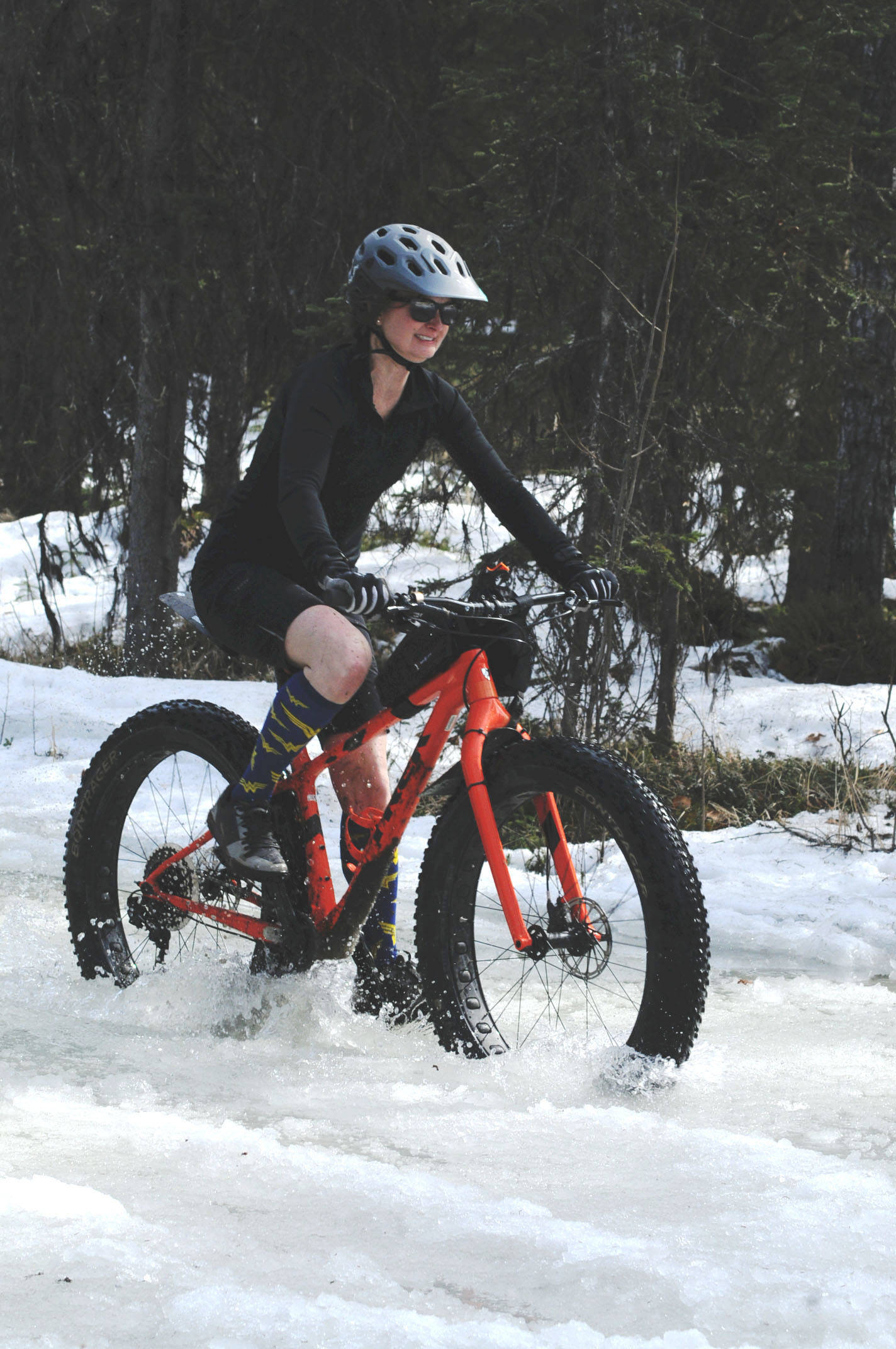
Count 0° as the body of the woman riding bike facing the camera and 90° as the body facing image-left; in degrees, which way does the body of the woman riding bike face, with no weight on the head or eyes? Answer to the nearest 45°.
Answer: approximately 315°

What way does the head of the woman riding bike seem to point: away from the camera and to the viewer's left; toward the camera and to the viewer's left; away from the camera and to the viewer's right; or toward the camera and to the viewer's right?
toward the camera and to the viewer's right

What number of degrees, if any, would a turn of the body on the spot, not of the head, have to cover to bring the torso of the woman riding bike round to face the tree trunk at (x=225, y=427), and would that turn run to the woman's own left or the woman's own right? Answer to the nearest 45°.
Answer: approximately 135° to the woman's own left

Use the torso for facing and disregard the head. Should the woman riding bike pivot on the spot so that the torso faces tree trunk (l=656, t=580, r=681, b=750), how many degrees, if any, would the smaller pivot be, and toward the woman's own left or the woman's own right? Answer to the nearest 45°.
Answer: approximately 135° to the woman's own left

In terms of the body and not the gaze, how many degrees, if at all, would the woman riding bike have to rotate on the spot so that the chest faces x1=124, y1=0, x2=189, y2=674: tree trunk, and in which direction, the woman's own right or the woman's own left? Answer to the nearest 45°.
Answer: approximately 135° to the woman's own left

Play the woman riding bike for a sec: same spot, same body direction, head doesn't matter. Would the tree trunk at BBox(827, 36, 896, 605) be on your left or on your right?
on your left

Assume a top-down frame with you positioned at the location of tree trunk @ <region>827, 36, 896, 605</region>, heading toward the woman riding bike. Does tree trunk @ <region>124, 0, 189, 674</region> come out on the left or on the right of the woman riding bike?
right
